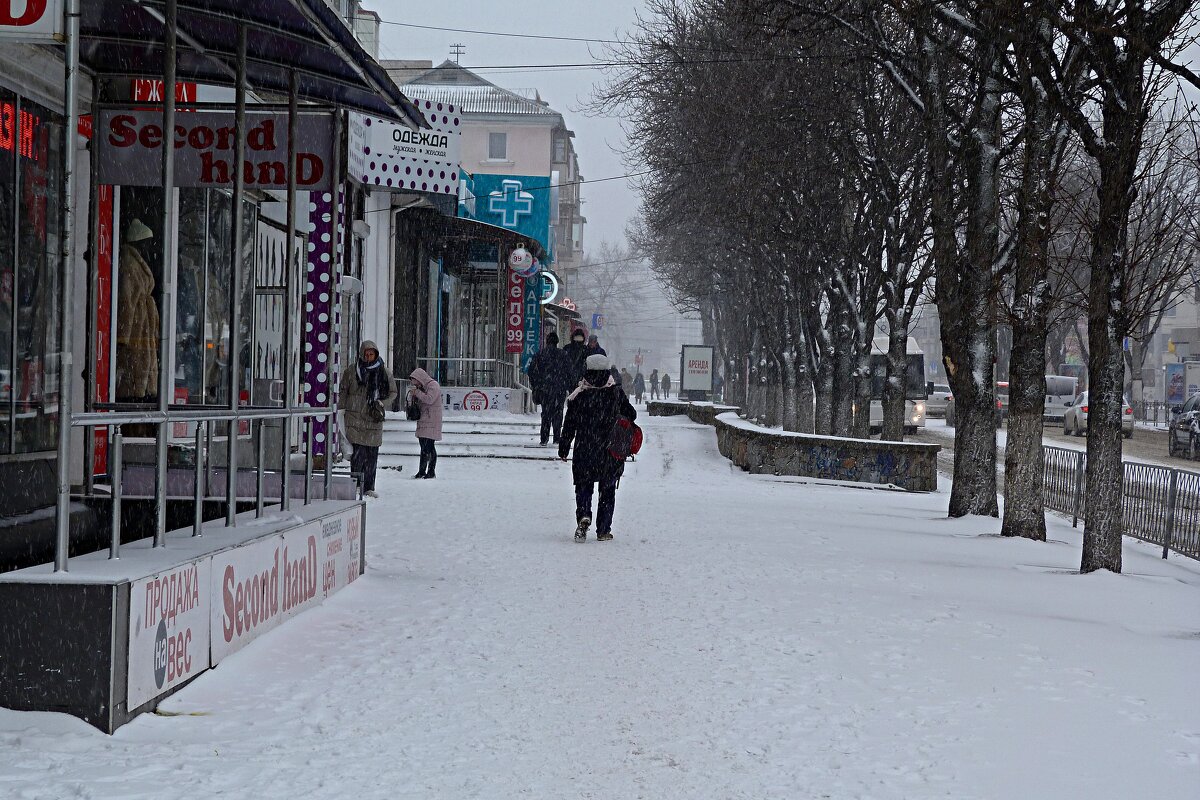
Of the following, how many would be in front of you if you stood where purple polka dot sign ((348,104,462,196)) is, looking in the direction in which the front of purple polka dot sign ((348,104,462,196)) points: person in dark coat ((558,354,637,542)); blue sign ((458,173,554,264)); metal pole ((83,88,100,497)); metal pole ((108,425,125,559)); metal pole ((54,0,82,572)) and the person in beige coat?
5

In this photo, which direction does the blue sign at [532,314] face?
toward the camera

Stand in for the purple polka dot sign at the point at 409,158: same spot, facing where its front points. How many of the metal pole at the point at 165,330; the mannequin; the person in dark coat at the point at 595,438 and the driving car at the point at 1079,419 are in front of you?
3

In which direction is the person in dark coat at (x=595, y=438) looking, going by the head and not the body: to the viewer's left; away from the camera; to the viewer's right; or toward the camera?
away from the camera

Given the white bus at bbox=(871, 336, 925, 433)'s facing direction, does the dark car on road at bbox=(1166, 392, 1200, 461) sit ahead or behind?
ahead

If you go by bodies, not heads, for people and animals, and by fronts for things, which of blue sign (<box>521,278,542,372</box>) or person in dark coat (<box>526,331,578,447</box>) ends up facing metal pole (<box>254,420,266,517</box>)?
the blue sign

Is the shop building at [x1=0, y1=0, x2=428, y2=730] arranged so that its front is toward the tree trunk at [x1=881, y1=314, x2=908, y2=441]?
no

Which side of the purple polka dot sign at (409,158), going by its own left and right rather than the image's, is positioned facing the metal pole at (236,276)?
front

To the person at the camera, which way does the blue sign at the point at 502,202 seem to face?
facing the viewer

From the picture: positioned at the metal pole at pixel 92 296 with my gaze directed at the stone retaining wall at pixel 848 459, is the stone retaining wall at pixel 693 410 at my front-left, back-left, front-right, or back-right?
front-left

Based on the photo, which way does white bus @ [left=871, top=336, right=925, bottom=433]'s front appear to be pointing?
toward the camera

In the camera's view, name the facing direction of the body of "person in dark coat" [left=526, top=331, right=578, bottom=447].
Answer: away from the camera

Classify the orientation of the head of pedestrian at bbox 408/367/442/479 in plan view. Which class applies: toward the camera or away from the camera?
toward the camera

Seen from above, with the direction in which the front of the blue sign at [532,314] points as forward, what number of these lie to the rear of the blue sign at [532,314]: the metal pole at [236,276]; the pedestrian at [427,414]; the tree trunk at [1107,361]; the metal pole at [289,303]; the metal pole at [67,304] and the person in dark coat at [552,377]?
0

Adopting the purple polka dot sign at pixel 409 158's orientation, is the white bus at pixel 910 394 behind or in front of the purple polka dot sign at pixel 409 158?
behind

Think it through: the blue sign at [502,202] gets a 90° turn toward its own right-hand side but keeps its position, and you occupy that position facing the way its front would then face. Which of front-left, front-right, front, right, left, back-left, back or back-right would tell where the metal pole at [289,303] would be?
left

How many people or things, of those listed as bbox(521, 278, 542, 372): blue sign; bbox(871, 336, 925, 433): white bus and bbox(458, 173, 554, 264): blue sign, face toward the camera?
3

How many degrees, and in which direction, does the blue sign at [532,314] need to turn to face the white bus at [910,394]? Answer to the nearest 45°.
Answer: approximately 90° to its left

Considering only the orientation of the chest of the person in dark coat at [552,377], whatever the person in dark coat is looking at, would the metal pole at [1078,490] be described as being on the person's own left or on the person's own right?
on the person's own right

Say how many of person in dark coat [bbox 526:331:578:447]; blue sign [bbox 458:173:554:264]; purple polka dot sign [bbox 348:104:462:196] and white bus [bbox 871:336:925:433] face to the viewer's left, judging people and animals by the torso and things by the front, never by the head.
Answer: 0
